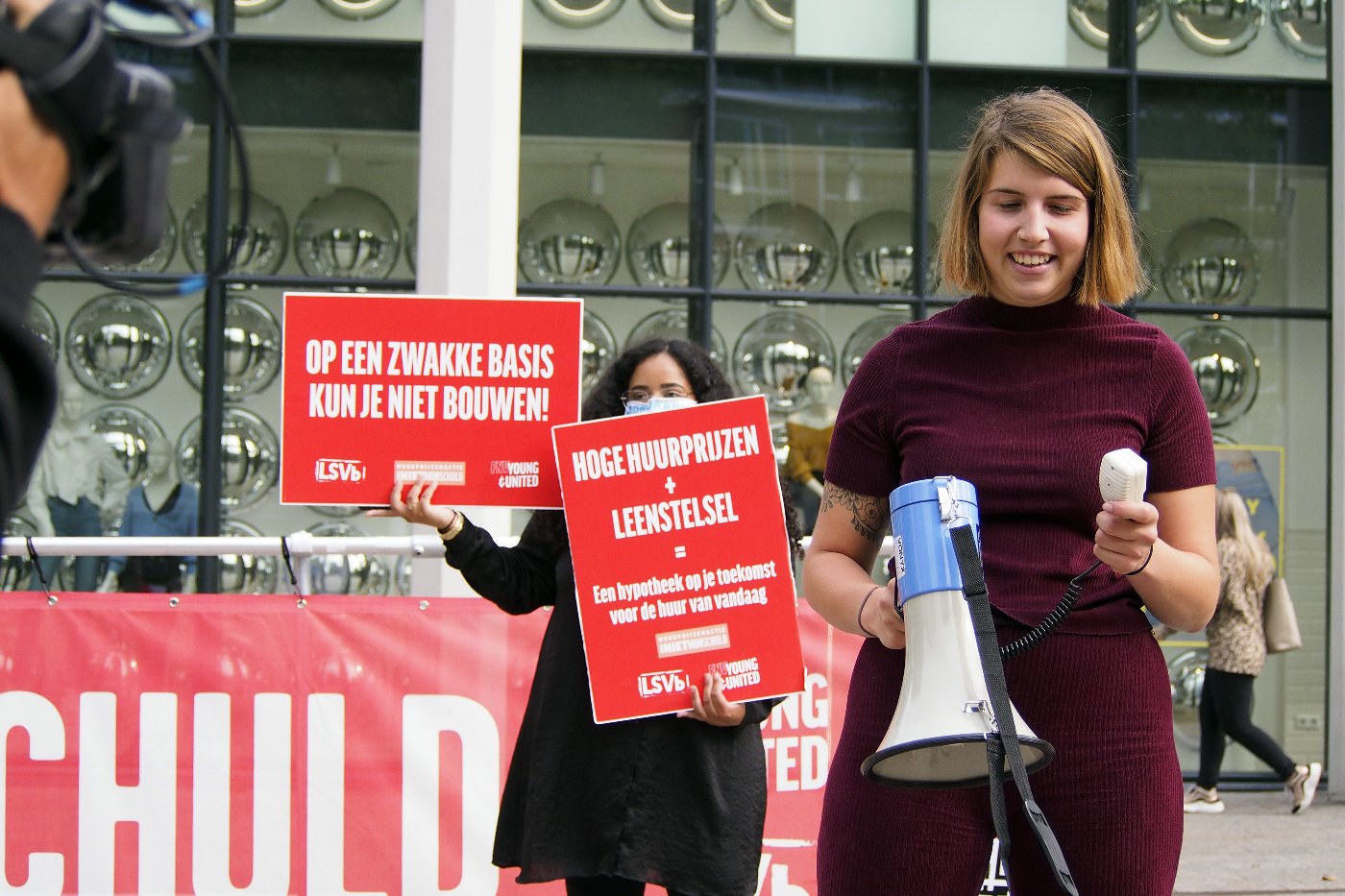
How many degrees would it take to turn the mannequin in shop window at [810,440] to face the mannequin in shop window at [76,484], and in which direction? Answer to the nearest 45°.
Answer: approximately 135° to its right

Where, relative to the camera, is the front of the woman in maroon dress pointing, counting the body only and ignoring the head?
toward the camera

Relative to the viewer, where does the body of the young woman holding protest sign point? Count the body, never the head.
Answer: toward the camera

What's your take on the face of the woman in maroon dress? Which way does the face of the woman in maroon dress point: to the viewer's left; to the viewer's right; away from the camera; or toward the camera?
toward the camera

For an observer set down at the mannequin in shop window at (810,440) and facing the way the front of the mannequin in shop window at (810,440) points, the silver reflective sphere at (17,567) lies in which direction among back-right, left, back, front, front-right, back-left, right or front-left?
back-right

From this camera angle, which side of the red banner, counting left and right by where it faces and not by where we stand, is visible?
front

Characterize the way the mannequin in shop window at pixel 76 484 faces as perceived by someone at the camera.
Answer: facing the viewer

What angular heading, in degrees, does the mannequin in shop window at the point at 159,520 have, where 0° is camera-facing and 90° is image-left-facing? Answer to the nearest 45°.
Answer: approximately 0°

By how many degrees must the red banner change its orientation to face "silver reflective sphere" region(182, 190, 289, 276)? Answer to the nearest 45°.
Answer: approximately 180°

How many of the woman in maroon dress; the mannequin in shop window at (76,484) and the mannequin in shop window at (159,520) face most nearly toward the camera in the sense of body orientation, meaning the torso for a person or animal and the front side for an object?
3

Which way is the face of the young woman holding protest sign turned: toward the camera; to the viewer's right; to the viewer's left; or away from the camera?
toward the camera

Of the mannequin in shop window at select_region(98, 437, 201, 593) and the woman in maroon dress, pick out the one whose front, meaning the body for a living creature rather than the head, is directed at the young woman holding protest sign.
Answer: the mannequin in shop window

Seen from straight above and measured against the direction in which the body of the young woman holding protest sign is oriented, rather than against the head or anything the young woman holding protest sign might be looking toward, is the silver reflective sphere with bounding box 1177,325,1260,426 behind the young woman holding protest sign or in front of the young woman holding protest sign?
behind

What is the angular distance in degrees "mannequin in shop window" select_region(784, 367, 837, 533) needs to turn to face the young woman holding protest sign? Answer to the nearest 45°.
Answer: approximately 45° to its right

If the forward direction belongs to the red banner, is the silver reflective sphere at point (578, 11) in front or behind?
behind

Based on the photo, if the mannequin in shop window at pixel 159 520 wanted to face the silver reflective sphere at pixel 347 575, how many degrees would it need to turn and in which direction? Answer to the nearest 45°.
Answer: approximately 90° to its left
